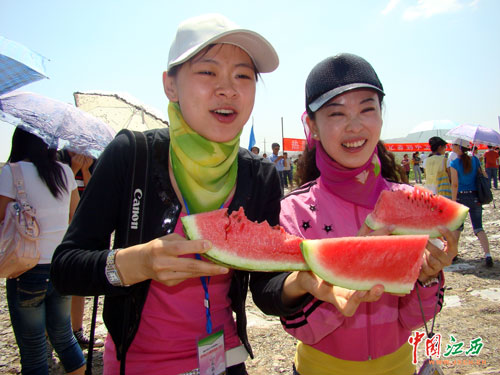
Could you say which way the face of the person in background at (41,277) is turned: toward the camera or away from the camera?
away from the camera

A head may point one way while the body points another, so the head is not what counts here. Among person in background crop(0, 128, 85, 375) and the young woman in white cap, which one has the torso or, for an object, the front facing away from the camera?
the person in background

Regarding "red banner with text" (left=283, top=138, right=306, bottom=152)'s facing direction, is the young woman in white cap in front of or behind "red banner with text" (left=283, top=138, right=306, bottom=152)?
in front

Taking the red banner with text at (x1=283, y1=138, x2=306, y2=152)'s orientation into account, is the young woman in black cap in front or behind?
in front

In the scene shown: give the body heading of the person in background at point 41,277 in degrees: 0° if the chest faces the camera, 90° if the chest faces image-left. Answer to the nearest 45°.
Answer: approximately 180°

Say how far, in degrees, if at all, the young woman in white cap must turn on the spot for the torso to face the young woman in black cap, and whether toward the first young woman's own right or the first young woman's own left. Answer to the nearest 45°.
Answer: approximately 45° to the first young woman's own left

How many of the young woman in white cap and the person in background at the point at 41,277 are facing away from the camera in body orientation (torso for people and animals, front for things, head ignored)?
1

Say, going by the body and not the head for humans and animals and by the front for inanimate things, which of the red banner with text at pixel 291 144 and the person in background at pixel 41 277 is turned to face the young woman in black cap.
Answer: the red banner with text

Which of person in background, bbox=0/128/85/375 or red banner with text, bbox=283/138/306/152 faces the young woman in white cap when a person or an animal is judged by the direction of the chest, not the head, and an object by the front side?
the red banner with text

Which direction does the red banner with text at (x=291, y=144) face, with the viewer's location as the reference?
facing the viewer
